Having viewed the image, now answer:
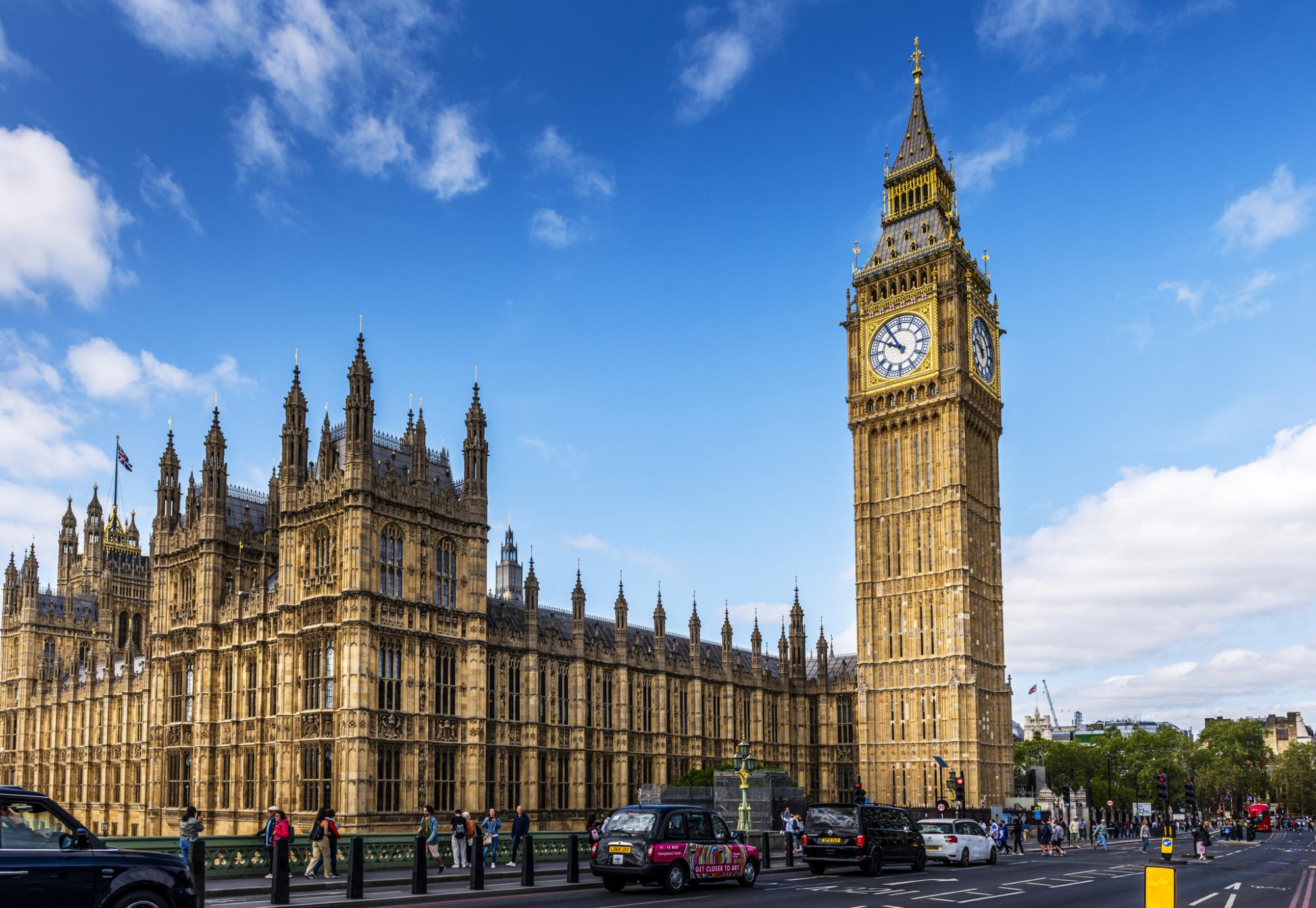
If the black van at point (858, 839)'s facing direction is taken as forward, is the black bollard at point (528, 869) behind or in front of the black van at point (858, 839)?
behind

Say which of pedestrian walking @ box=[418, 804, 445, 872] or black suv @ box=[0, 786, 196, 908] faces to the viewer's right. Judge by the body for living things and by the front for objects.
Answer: the black suv

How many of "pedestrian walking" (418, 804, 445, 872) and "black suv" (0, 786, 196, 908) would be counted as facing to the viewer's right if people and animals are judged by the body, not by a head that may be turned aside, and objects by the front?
1

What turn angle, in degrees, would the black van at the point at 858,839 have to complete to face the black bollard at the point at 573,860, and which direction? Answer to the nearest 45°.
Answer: approximately 180°

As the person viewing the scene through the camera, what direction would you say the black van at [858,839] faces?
facing away from the viewer and to the right of the viewer

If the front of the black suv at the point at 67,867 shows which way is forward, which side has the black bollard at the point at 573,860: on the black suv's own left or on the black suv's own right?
on the black suv's own left

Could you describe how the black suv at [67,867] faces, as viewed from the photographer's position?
facing to the right of the viewer

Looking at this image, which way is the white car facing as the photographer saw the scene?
facing away from the viewer and to the right of the viewer

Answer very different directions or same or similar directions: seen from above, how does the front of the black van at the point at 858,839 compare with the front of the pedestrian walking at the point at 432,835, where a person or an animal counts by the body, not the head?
very different directions

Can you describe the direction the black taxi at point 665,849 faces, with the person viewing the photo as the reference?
facing away from the viewer and to the right of the viewer

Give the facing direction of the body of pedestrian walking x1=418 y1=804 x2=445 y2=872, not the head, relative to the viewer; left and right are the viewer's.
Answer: facing the viewer and to the left of the viewer

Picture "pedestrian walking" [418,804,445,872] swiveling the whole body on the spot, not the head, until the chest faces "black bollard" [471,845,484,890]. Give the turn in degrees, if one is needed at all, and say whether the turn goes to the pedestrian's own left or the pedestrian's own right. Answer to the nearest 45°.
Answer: approximately 45° to the pedestrian's own left
